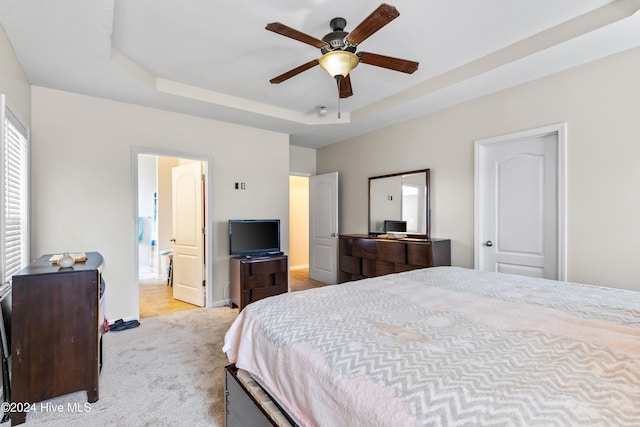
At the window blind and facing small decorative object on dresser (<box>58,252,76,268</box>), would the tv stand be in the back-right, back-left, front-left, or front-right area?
front-left

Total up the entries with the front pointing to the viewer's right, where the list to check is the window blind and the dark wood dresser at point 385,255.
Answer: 1

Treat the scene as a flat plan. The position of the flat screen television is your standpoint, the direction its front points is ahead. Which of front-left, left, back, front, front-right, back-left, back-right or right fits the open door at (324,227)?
left

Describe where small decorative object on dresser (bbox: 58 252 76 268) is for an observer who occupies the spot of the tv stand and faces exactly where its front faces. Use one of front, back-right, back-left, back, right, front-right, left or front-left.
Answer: right

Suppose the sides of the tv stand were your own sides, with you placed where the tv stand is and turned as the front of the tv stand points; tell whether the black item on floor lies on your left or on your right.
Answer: on your right

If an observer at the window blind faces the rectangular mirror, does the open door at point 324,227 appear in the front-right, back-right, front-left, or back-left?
front-left

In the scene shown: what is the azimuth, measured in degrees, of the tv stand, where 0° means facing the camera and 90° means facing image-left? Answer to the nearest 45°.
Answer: approximately 315°

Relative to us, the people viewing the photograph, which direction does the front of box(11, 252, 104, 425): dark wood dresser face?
facing to the right of the viewer

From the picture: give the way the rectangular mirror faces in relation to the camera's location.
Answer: facing the viewer and to the left of the viewer

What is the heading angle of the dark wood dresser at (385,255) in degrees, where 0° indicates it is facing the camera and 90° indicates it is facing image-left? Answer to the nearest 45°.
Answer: approximately 45°

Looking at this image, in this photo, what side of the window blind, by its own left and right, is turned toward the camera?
right

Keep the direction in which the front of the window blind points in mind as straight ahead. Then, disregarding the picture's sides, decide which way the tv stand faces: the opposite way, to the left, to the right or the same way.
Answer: to the right

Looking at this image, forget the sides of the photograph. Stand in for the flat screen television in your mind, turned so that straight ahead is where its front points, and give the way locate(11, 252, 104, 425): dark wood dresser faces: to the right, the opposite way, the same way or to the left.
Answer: to the left

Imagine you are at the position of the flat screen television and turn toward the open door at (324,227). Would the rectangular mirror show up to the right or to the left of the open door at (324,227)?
right

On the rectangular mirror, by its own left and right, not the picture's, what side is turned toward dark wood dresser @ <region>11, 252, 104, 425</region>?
front

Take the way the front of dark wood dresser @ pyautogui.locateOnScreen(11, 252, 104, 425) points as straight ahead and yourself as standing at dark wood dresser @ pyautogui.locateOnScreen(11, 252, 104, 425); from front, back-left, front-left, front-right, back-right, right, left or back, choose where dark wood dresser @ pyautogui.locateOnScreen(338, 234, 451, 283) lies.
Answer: front
